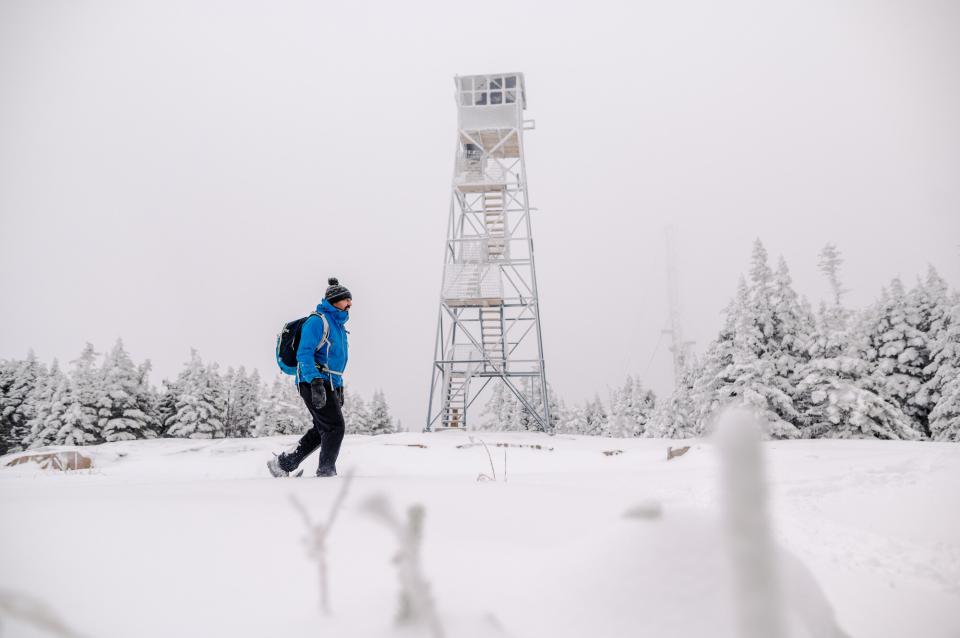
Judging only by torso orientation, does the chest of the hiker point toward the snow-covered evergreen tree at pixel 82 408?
no

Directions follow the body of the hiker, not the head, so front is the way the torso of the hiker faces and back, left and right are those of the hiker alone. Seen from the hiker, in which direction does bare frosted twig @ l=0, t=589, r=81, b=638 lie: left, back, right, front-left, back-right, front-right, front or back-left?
right

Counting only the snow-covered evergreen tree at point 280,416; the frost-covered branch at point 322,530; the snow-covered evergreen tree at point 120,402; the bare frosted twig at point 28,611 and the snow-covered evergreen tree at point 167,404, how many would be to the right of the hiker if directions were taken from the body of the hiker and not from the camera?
2

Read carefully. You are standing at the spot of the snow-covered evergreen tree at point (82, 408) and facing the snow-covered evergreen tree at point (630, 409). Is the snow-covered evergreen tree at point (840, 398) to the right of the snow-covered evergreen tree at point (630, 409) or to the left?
right

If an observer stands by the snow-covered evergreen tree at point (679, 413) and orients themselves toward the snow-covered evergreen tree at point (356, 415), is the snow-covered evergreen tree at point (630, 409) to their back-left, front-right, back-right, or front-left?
front-right

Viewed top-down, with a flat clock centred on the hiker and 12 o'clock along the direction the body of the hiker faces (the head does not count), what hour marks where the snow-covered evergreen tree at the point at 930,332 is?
The snow-covered evergreen tree is roughly at 11 o'clock from the hiker.

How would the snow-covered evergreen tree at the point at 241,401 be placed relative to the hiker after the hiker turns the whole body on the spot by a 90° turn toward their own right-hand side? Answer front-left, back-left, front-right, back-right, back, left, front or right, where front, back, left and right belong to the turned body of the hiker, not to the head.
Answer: back

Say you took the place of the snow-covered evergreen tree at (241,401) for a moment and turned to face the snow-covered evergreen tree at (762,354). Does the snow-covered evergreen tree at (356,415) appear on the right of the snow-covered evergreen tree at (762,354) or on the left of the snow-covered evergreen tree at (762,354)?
left

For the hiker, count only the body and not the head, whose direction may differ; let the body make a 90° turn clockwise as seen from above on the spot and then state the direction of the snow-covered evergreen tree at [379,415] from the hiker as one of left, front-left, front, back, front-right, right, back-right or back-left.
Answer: back

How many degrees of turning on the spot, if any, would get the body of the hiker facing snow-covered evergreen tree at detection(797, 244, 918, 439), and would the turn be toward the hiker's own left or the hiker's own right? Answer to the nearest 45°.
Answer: approximately 45° to the hiker's own left

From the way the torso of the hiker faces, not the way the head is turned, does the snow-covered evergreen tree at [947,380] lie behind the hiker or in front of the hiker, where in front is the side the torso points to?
in front

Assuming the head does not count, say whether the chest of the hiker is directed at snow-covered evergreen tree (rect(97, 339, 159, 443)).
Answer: no

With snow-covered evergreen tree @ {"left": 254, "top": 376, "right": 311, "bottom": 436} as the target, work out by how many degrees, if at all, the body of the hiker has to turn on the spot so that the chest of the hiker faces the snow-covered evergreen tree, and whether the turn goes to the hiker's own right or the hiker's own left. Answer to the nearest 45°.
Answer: approximately 90° to the hiker's own left

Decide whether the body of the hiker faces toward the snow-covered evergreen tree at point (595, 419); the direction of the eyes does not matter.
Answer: no

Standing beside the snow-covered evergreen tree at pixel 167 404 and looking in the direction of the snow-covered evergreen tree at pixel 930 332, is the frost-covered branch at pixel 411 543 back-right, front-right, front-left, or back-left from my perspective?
front-right

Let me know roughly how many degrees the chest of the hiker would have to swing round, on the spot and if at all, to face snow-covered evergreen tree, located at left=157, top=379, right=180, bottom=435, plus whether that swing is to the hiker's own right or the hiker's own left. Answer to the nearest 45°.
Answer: approximately 90° to the hiker's own left

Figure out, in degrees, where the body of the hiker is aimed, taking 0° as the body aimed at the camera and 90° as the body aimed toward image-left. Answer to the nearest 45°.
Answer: approximately 270°
